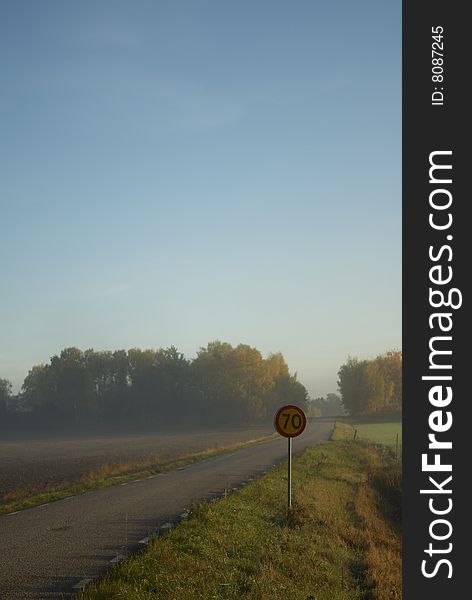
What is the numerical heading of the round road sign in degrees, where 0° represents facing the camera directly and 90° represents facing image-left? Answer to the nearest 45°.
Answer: approximately 0°
